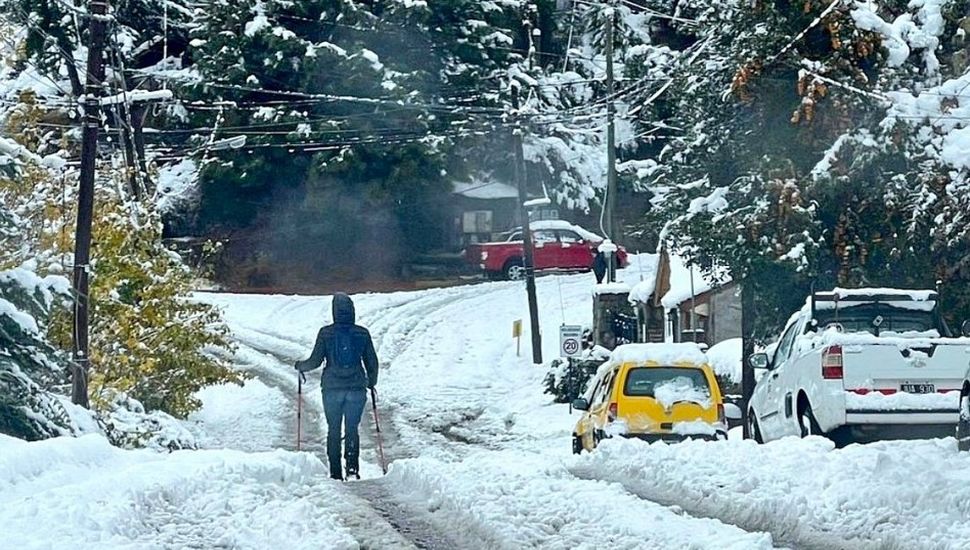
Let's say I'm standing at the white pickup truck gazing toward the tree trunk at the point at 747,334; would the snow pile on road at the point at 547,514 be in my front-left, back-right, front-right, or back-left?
back-left

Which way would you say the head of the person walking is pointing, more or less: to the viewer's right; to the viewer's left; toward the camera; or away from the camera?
away from the camera

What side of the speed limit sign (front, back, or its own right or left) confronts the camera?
front

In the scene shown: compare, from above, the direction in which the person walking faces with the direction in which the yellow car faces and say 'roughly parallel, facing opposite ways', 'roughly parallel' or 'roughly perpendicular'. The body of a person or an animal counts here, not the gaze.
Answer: roughly parallel

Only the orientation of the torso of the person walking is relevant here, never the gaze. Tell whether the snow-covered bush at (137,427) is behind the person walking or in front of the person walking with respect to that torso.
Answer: in front

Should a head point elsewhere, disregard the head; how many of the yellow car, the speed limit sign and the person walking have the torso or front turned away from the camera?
2

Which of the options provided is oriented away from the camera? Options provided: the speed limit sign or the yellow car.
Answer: the yellow car

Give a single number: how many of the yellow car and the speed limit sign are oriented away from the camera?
1

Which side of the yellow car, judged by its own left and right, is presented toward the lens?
back

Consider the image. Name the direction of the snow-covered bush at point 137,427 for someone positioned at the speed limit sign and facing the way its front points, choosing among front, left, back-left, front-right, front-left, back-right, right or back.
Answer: front-right

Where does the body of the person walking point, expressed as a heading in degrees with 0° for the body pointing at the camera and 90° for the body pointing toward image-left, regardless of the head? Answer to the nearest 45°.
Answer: approximately 180°

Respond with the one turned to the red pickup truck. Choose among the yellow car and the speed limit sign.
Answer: the yellow car

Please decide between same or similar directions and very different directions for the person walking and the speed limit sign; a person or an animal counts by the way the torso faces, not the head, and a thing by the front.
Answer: very different directions

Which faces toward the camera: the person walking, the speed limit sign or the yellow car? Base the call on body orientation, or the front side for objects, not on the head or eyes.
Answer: the speed limit sign
